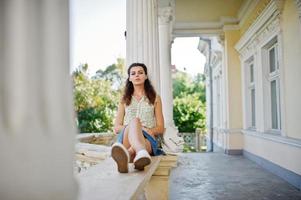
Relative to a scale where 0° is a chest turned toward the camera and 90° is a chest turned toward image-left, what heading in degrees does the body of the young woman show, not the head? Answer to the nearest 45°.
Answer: approximately 0°

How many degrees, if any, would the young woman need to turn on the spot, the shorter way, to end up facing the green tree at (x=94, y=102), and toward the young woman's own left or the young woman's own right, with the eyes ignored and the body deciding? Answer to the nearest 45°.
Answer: approximately 180°

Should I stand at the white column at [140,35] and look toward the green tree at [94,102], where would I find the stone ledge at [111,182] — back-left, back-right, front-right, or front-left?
back-left

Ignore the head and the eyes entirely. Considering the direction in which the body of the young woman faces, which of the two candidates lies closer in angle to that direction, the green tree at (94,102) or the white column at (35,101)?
the white column

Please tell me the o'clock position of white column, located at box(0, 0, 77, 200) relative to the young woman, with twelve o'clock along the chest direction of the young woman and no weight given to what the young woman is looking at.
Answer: The white column is roughly at 12 o'clock from the young woman.

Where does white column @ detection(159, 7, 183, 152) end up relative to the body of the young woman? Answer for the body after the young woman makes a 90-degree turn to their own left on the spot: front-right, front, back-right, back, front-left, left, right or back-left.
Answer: left
